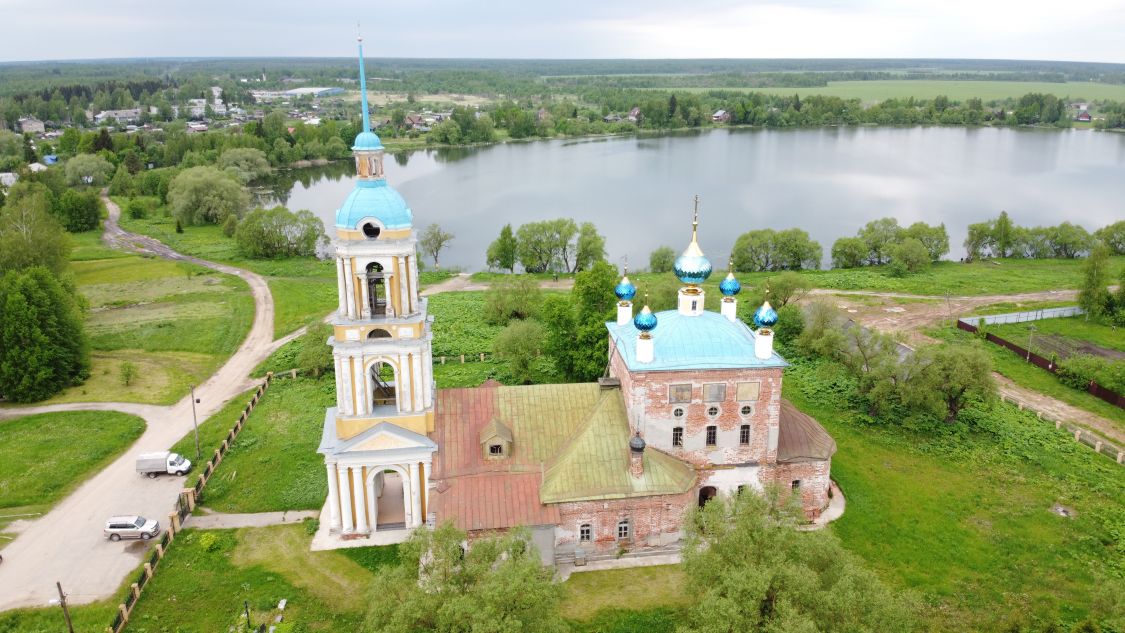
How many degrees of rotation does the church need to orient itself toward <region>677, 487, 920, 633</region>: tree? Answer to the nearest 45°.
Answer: approximately 135° to its left

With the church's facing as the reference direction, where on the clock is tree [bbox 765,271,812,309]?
The tree is roughly at 4 o'clock from the church.

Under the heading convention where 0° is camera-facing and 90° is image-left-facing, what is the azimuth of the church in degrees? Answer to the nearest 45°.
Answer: approximately 90°

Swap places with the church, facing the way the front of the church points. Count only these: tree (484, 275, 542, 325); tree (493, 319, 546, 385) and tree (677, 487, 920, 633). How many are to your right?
2

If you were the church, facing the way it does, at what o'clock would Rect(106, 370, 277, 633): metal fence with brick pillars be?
The metal fence with brick pillars is roughly at 12 o'clock from the church.

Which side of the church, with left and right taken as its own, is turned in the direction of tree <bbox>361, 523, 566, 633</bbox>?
left

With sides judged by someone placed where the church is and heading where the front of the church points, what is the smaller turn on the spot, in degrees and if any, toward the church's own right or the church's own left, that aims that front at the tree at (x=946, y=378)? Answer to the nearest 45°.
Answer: approximately 135° to the church's own right
